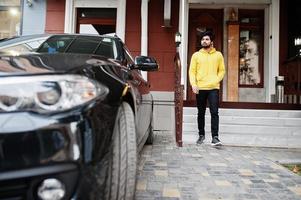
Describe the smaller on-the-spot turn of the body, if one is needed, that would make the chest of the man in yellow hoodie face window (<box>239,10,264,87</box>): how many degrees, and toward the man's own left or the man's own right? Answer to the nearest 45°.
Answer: approximately 180°

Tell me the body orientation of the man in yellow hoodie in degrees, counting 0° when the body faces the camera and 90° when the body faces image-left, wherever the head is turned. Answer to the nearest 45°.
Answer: approximately 0°
